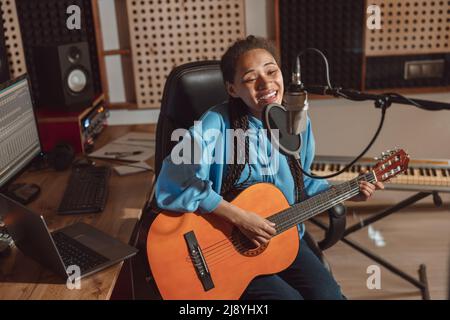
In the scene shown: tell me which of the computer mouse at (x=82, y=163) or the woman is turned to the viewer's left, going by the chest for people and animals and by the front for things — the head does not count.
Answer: the computer mouse

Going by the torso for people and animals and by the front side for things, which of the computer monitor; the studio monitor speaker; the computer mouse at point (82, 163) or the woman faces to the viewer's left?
the computer mouse

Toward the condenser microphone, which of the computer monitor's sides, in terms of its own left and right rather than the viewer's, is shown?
front

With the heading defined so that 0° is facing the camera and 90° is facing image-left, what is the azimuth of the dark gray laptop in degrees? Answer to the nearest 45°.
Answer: approximately 225°

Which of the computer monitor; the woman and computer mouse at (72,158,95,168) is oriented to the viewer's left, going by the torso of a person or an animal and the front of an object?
the computer mouse

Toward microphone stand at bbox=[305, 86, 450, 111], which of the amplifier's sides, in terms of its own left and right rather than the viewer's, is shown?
front

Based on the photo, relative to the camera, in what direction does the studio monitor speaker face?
facing the viewer and to the right of the viewer

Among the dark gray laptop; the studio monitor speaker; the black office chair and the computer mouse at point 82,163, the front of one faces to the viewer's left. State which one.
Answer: the computer mouse

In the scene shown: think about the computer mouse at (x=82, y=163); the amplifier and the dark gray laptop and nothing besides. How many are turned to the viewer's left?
1

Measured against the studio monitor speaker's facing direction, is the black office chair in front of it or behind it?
in front

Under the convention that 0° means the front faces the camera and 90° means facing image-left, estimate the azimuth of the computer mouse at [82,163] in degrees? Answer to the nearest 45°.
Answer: approximately 90°

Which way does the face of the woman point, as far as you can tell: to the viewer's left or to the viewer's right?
to the viewer's right

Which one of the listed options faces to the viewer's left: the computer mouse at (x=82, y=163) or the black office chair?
the computer mouse

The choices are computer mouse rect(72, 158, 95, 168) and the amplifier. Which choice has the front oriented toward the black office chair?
the amplifier

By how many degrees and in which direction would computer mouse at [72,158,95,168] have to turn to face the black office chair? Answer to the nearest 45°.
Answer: approximately 135° to its left
